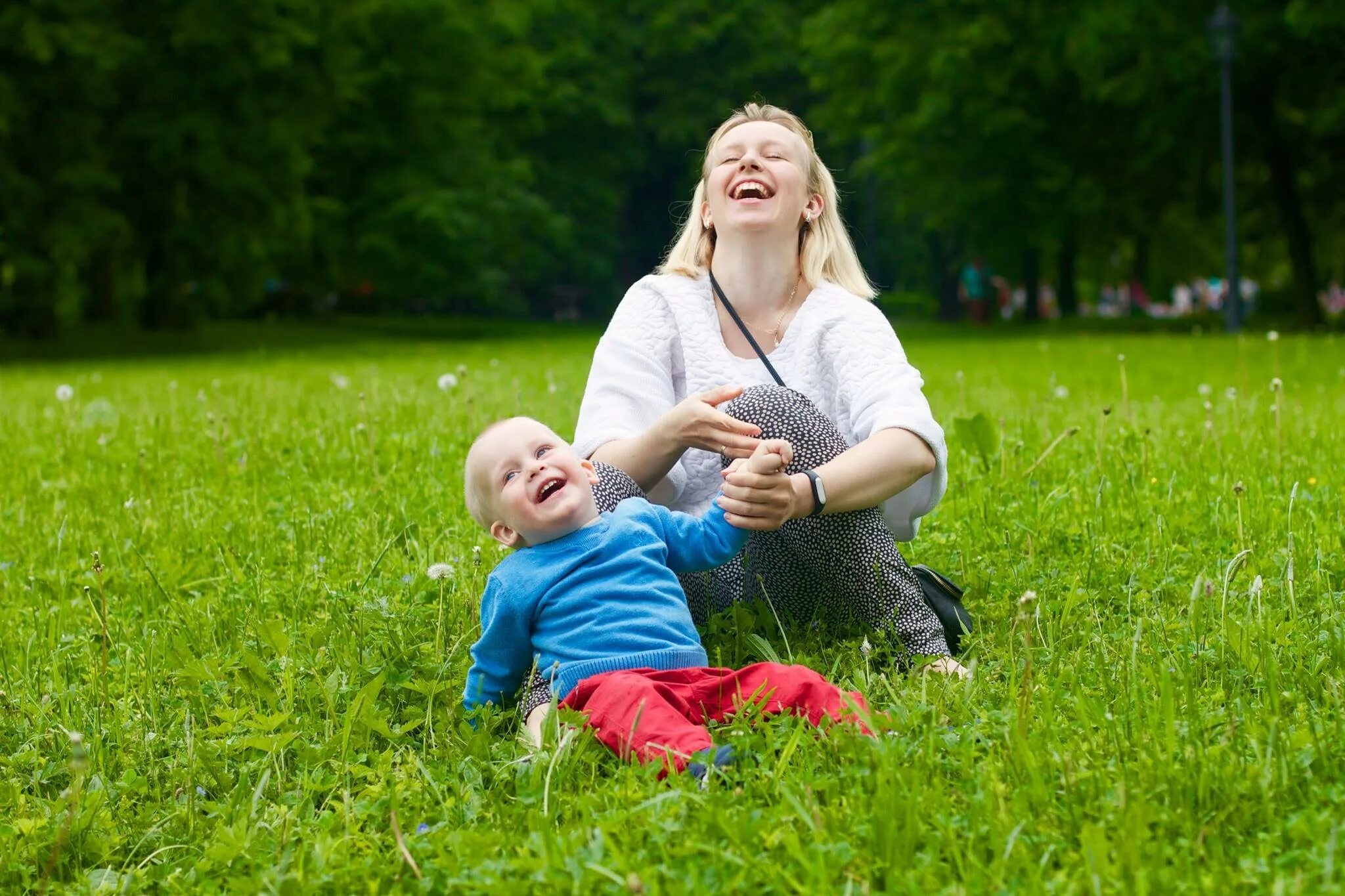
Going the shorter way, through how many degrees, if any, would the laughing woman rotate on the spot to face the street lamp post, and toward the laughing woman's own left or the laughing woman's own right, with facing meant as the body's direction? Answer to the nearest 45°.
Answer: approximately 180°

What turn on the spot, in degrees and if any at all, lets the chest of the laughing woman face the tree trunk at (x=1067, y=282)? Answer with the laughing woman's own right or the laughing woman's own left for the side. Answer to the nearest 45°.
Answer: approximately 180°

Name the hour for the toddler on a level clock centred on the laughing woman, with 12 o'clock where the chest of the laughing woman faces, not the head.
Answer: The toddler is roughly at 1 o'clock from the laughing woman.

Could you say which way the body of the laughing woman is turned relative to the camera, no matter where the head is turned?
toward the camera

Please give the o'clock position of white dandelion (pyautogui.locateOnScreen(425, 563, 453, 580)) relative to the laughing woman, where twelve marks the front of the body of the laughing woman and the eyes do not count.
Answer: The white dandelion is roughly at 3 o'clock from the laughing woman.

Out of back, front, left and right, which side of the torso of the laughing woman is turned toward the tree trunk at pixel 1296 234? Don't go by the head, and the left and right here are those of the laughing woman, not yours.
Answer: back

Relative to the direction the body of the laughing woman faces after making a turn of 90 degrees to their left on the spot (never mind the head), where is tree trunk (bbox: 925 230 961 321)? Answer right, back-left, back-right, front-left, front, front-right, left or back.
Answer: left
